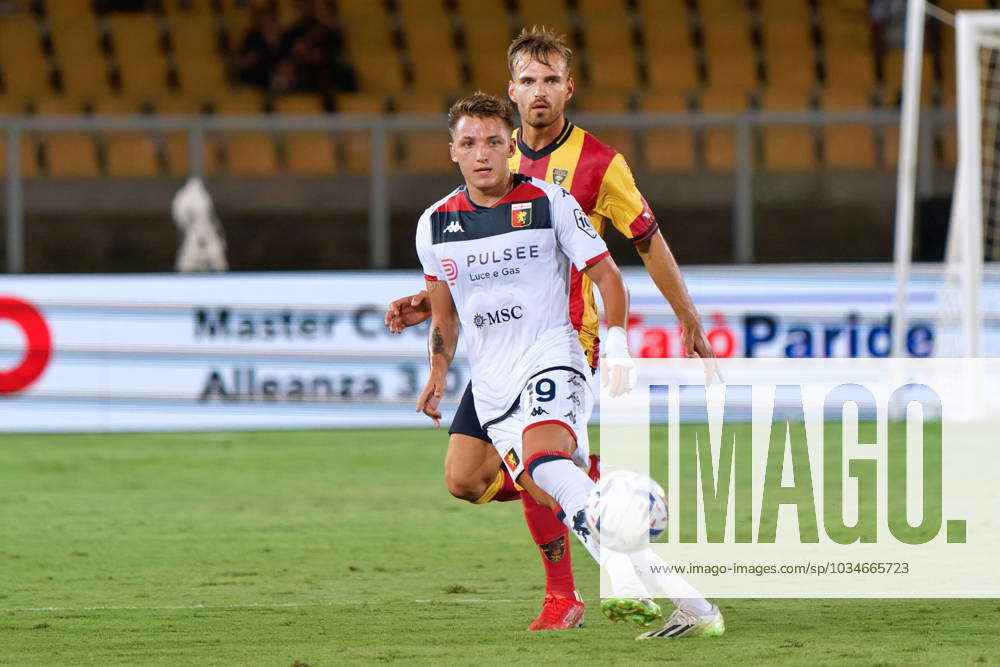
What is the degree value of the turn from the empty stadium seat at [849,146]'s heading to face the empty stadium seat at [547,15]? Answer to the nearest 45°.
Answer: approximately 135° to its right

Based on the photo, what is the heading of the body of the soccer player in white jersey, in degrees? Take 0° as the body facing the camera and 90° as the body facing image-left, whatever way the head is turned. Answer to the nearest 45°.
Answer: approximately 0°

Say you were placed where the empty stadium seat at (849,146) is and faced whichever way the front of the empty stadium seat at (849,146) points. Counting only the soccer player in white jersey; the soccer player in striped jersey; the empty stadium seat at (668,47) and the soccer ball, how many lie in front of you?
3

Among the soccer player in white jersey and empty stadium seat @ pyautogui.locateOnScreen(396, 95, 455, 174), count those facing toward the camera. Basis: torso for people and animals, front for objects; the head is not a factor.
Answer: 2

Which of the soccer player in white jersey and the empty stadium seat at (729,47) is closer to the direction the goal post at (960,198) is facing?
the soccer player in white jersey

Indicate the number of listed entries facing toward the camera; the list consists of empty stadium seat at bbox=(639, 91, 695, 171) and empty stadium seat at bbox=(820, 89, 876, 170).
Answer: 2
